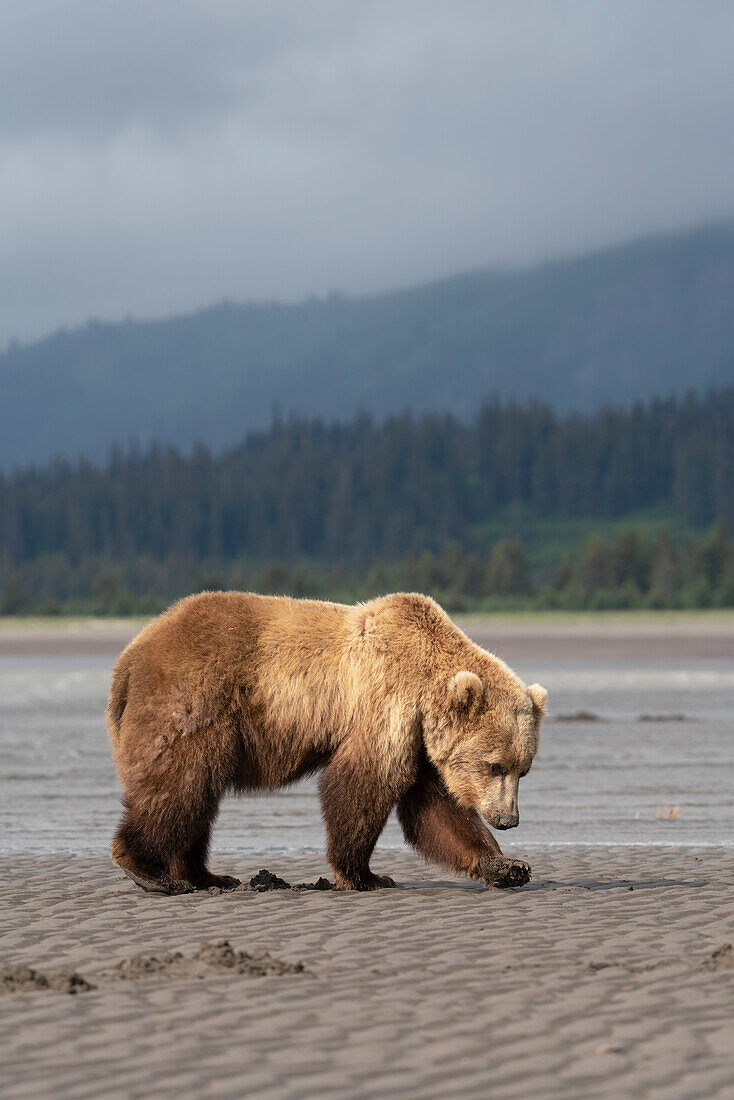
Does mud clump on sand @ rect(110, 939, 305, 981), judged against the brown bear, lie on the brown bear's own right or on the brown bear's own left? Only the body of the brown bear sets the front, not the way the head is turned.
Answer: on the brown bear's own right

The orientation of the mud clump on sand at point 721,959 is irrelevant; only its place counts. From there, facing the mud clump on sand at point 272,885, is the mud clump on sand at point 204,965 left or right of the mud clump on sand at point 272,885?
left

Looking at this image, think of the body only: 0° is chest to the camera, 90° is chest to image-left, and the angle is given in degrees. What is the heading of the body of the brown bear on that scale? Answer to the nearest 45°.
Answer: approximately 270°

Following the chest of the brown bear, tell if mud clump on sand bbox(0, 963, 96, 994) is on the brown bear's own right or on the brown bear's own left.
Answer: on the brown bear's own right

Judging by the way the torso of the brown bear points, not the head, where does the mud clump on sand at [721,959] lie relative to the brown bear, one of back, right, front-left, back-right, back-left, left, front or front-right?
front-right
